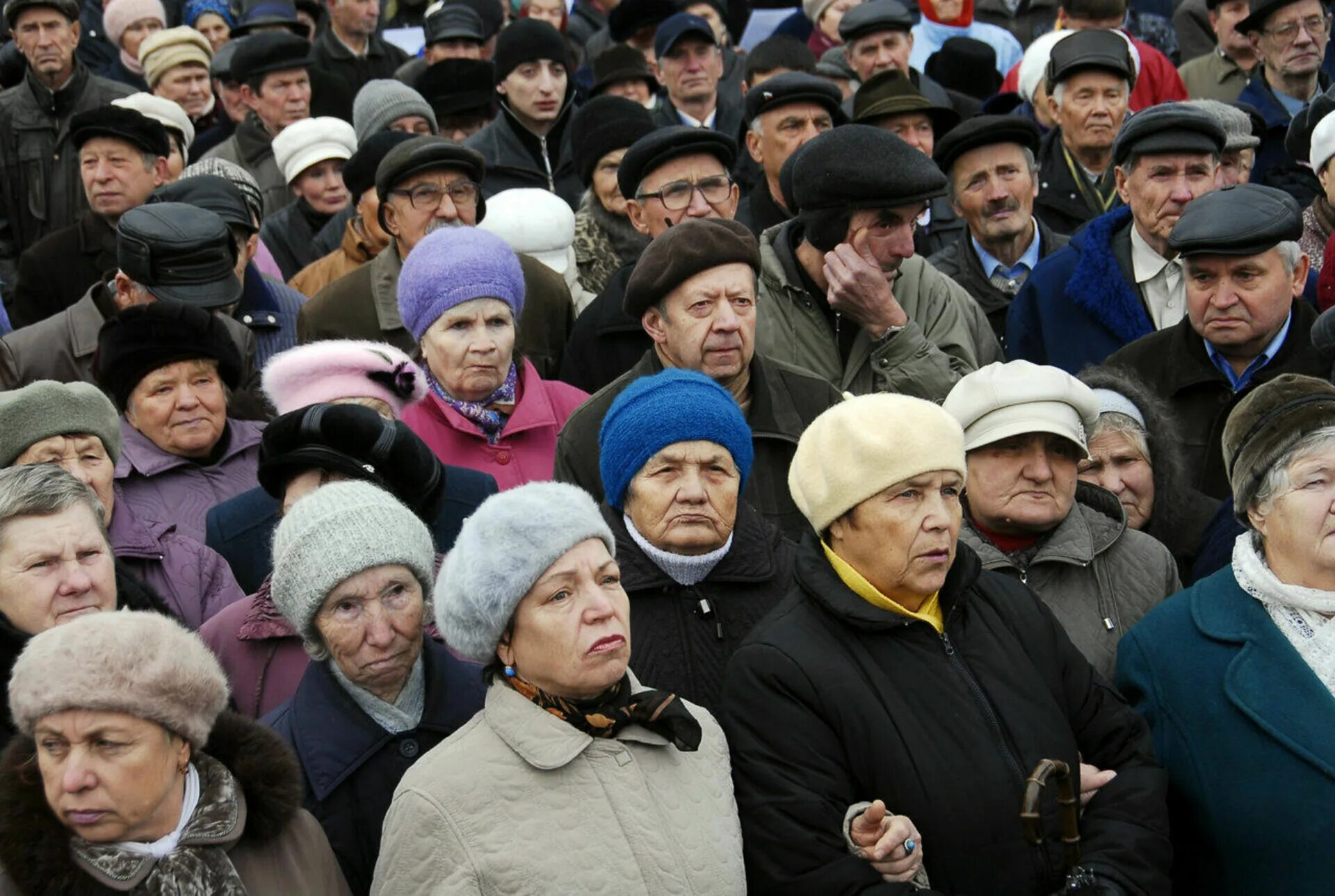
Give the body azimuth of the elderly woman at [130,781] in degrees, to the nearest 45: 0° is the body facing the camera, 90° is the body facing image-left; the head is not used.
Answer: approximately 45°

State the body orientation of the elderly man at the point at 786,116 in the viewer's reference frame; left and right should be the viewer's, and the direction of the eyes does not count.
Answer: facing the viewer and to the right of the viewer

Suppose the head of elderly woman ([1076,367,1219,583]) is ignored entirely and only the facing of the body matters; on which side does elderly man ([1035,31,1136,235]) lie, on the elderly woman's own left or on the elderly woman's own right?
on the elderly woman's own right

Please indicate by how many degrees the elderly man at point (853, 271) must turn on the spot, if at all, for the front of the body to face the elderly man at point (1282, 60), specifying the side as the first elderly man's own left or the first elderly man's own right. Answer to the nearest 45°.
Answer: approximately 90° to the first elderly man's own left

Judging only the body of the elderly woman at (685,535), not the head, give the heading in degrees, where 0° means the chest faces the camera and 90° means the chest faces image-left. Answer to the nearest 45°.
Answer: approximately 0°

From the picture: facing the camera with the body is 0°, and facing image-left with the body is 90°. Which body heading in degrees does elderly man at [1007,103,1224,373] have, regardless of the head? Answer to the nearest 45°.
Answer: approximately 315°

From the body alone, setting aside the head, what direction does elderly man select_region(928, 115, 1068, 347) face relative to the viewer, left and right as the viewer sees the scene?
facing the viewer
